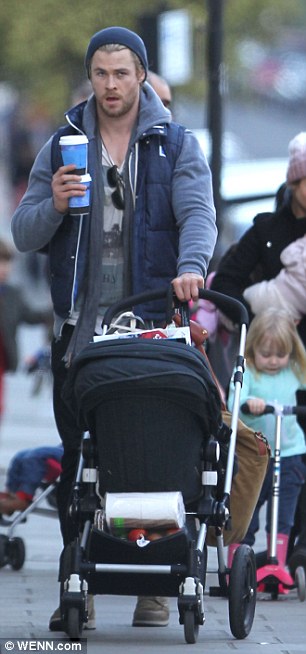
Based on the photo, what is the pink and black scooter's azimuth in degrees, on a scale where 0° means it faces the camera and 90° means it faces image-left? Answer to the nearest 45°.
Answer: approximately 0°

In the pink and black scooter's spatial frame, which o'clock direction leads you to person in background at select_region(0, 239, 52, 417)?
The person in background is roughly at 5 o'clock from the pink and black scooter.

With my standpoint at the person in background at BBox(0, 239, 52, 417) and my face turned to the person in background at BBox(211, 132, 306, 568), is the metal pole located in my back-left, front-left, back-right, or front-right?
front-left

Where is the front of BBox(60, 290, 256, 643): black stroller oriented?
toward the camera
